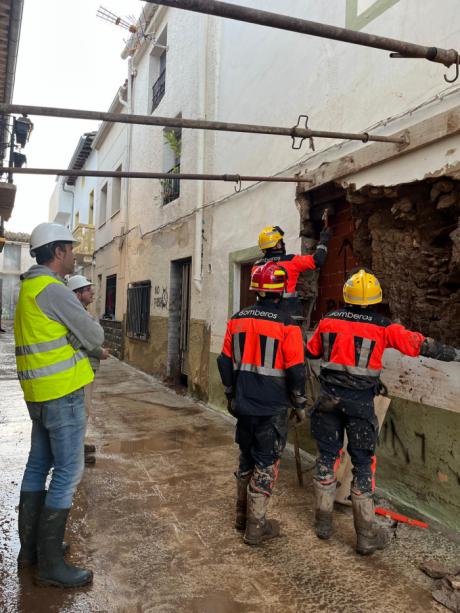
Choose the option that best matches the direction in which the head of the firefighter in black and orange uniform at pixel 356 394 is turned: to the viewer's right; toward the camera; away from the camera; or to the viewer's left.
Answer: away from the camera

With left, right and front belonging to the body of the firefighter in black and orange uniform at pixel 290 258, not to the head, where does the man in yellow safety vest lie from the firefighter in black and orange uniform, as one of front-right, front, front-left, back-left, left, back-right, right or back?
back

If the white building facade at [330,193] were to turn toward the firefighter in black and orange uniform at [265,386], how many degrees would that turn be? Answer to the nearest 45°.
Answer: approximately 45° to its left

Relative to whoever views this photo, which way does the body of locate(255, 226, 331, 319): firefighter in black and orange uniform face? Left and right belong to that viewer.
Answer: facing away from the viewer and to the right of the viewer

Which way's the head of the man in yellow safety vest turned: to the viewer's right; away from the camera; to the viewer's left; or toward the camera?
to the viewer's right

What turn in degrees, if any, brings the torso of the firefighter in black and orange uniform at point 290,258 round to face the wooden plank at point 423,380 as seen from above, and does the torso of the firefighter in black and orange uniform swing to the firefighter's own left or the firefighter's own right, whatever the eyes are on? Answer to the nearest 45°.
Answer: approximately 90° to the firefighter's own right

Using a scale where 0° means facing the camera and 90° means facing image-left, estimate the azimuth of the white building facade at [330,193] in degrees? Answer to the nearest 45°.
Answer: approximately 45°

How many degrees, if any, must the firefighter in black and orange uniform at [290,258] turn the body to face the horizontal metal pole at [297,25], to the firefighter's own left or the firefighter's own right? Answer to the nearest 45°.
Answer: approximately 135° to the firefighter's own right

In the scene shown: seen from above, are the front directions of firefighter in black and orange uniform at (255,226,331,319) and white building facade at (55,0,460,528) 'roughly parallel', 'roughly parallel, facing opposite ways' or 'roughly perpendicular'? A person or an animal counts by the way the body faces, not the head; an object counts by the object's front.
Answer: roughly parallel, facing opposite ways
